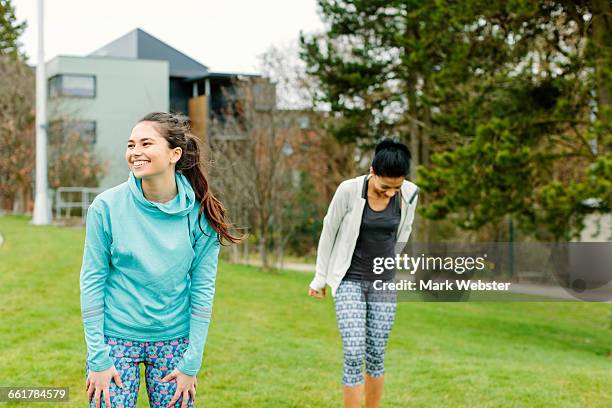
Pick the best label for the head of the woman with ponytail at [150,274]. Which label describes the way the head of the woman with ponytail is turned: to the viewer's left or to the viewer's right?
to the viewer's left

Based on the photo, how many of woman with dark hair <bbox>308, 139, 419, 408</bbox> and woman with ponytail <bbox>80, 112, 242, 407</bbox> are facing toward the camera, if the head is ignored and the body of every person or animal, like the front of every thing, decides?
2

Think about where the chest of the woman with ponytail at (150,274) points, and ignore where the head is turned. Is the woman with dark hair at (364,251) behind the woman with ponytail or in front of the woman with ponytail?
behind

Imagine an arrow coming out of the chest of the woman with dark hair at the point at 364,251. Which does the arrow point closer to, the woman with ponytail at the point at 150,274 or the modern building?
the woman with ponytail

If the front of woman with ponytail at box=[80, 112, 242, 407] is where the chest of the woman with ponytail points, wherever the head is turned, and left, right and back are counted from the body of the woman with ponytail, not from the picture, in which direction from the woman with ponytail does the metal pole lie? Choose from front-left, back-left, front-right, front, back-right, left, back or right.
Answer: back

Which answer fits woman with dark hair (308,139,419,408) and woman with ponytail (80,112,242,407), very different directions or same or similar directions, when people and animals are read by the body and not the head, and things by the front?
same or similar directions

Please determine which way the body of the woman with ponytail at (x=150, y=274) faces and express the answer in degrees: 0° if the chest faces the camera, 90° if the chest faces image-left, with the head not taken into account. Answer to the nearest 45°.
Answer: approximately 0°

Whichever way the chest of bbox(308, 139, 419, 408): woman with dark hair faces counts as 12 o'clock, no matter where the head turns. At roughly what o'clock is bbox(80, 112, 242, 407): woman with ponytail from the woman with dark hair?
The woman with ponytail is roughly at 1 o'clock from the woman with dark hair.

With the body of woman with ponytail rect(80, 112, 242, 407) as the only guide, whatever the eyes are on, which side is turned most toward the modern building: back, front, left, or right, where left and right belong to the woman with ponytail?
back

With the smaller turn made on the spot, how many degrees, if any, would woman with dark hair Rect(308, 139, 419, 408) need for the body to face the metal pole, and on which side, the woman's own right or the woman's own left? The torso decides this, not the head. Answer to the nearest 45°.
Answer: approximately 135° to the woman's own right

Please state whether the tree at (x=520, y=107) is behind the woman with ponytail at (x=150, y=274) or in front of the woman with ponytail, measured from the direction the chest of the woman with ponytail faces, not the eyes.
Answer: behind

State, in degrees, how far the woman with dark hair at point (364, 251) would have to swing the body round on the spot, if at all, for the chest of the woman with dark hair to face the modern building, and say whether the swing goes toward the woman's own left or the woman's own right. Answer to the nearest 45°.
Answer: approximately 180°

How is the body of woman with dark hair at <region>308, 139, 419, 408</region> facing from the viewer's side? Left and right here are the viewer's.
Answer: facing the viewer

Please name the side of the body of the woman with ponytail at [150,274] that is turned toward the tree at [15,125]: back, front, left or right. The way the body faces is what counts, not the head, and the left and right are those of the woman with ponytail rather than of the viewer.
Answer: back
